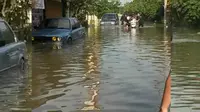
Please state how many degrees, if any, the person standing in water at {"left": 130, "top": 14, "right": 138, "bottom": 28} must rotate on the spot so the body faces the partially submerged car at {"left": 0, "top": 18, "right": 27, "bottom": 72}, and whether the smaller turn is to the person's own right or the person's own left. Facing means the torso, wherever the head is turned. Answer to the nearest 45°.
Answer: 0° — they already face it

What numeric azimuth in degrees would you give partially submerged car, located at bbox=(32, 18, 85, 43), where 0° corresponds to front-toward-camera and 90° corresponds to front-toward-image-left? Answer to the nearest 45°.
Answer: approximately 45°

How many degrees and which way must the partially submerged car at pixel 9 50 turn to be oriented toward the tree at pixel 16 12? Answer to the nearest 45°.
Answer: approximately 45° to its left

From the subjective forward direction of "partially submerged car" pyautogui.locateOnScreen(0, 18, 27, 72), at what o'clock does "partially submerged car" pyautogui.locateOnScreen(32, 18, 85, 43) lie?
"partially submerged car" pyautogui.locateOnScreen(32, 18, 85, 43) is roughly at 11 o'clock from "partially submerged car" pyautogui.locateOnScreen(0, 18, 27, 72).

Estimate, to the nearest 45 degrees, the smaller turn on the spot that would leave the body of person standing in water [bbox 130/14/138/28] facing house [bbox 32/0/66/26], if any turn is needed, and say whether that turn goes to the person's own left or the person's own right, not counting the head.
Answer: approximately 45° to the person's own right

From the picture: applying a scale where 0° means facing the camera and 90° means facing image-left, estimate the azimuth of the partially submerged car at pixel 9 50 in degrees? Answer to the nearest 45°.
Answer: approximately 225°

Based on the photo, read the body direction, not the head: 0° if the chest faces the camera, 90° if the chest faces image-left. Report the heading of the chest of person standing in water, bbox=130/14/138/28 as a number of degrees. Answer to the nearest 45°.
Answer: approximately 0°

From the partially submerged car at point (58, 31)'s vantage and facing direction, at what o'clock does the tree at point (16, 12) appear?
The tree is roughly at 2 o'clock from the partially submerged car.

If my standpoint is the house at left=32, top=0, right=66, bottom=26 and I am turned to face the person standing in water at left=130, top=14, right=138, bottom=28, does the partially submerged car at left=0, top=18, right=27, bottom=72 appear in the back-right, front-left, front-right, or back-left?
back-right
